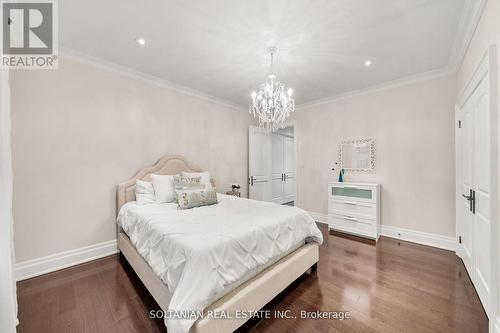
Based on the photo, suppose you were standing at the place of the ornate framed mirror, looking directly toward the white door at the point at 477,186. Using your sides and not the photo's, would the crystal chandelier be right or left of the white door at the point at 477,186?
right

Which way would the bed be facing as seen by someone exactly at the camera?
facing the viewer and to the right of the viewer

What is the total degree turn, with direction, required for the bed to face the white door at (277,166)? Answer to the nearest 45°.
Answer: approximately 135° to its left

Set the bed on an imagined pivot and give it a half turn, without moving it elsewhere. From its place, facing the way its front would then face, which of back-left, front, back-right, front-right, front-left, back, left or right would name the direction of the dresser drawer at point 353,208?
right

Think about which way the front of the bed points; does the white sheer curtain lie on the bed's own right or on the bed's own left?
on the bed's own right

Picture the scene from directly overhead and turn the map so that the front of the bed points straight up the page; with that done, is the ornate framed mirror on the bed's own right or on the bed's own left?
on the bed's own left

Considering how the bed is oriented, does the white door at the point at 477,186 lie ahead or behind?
ahead
